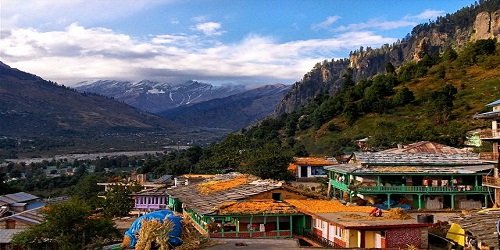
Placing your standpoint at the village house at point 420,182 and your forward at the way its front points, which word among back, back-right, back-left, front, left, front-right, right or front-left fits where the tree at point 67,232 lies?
front-right

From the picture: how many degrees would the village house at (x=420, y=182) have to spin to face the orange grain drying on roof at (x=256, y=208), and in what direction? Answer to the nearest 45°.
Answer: approximately 45° to its right

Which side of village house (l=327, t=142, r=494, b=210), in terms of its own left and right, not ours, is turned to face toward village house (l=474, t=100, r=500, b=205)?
left

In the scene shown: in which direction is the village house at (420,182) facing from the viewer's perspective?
toward the camera

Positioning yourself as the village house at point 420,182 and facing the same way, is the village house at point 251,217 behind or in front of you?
in front

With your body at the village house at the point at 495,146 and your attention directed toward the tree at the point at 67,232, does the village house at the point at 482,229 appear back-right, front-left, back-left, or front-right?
front-left

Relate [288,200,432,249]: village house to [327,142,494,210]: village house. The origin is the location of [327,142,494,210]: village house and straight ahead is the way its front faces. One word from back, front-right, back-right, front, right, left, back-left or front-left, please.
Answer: front

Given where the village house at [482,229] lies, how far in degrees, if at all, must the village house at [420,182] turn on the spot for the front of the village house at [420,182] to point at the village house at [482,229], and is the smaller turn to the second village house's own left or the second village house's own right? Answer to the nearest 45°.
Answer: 0° — it already faces it
